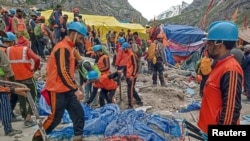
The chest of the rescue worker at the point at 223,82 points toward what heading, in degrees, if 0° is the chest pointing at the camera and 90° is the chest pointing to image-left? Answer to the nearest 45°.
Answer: approximately 90°

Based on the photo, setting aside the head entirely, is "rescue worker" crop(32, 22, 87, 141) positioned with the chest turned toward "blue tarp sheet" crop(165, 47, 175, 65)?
no

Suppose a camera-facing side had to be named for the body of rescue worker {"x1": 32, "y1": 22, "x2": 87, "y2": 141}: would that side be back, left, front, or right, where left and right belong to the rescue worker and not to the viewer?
right

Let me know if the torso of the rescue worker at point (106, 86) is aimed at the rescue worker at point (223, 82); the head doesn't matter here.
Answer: no

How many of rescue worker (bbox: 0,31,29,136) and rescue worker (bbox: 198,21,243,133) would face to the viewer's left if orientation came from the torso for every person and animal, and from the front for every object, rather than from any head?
1

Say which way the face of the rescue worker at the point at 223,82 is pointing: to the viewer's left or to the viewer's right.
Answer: to the viewer's left

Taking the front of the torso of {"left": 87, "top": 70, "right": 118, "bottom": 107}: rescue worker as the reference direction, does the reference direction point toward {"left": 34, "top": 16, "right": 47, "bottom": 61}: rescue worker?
no

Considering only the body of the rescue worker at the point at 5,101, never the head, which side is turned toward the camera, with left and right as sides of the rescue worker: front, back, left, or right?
right

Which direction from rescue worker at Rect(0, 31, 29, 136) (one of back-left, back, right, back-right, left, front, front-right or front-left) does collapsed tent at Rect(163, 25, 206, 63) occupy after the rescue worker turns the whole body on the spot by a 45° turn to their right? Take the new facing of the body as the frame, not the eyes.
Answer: left

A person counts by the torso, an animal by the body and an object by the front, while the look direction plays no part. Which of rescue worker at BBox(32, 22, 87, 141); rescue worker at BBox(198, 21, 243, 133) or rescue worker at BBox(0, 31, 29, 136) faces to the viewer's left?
rescue worker at BBox(198, 21, 243, 133)

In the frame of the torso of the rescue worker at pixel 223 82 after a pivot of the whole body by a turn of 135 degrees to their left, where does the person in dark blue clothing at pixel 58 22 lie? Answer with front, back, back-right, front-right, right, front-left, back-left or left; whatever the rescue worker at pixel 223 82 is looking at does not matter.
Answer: back

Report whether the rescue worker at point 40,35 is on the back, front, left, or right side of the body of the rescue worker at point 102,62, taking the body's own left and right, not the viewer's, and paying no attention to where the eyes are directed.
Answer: right
